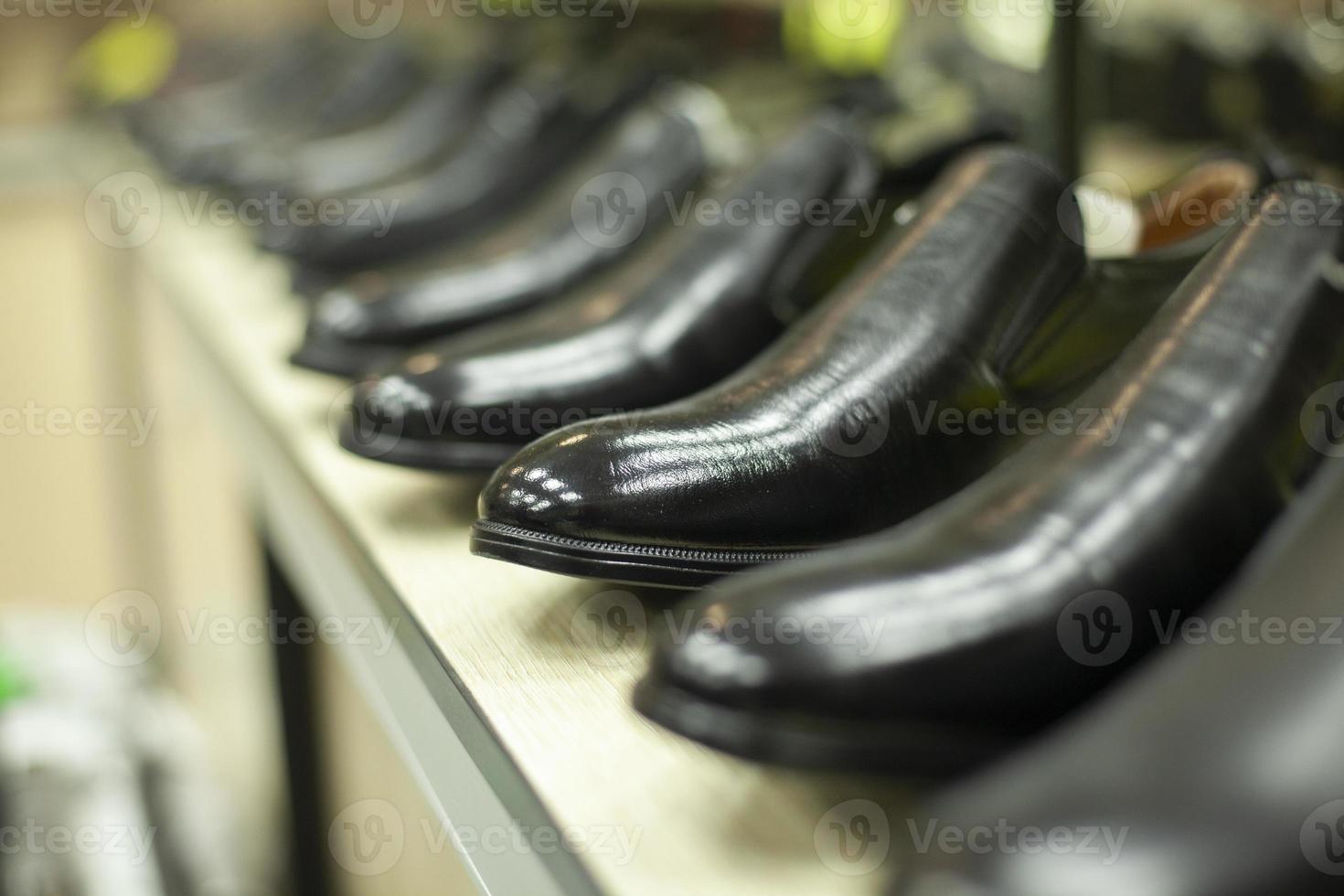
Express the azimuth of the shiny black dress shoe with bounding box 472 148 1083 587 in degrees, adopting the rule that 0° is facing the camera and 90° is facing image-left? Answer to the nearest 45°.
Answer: approximately 45°

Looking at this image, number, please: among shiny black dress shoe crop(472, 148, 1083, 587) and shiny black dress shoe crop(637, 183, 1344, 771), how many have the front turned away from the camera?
0

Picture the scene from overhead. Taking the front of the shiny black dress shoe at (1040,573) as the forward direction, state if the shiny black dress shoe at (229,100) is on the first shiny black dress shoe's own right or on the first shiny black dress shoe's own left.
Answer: on the first shiny black dress shoe's own right

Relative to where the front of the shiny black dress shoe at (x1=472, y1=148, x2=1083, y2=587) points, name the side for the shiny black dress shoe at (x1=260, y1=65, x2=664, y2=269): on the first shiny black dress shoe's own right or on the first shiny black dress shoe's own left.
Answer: on the first shiny black dress shoe's own right

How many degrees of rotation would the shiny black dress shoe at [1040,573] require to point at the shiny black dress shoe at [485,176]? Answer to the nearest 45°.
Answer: approximately 90° to its right

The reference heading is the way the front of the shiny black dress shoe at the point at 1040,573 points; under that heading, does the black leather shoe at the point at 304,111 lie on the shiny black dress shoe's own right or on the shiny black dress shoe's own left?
on the shiny black dress shoe's own right
